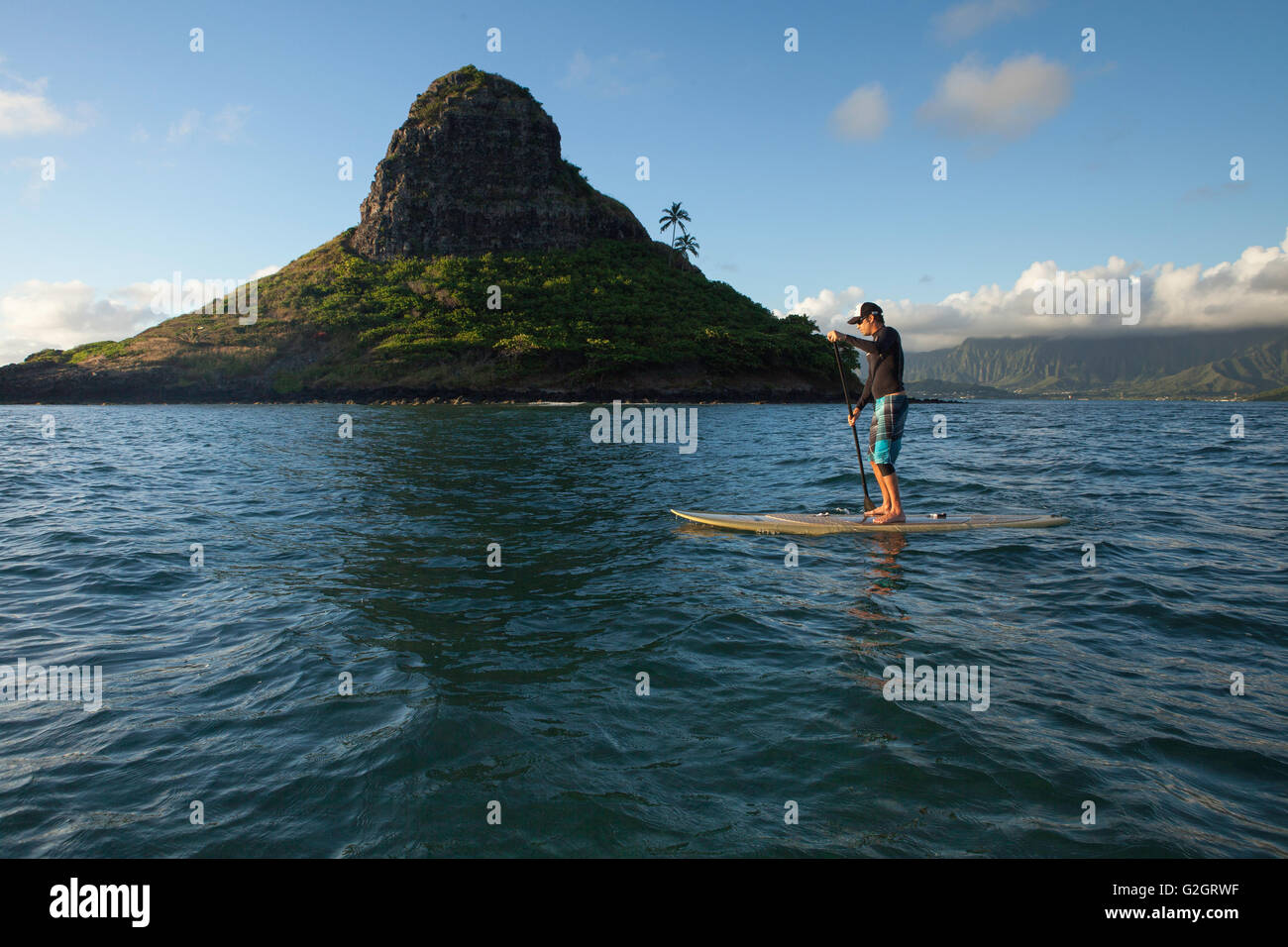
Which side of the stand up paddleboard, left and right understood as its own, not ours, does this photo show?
left

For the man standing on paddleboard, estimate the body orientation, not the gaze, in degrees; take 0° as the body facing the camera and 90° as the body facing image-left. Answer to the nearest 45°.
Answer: approximately 90°

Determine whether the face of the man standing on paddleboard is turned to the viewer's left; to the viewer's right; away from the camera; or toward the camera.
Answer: to the viewer's left
